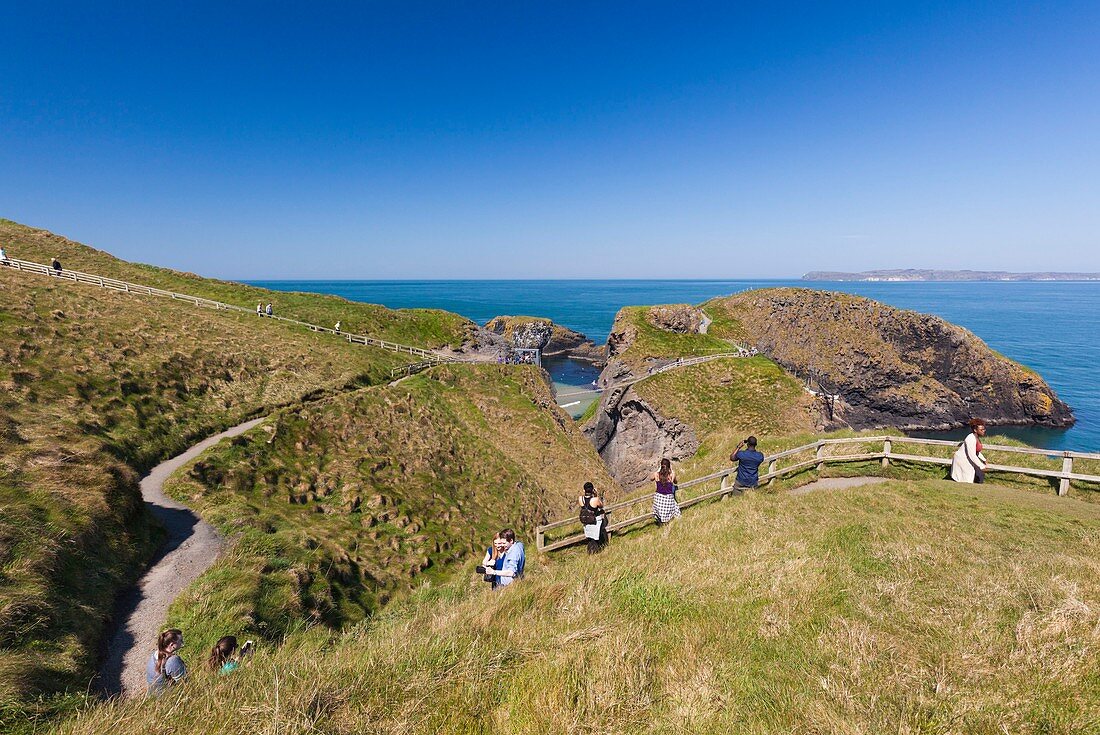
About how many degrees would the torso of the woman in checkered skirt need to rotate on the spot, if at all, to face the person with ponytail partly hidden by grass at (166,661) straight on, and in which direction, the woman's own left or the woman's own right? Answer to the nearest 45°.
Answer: approximately 135° to the woman's own left

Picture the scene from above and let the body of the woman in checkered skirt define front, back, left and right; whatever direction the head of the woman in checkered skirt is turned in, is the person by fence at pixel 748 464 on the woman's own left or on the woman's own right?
on the woman's own right

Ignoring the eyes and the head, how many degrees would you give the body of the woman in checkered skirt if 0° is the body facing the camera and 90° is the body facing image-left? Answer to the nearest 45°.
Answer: approximately 180°

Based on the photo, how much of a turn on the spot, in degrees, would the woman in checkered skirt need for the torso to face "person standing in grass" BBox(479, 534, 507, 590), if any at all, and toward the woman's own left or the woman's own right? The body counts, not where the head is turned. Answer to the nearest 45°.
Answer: approximately 135° to the woman's own left

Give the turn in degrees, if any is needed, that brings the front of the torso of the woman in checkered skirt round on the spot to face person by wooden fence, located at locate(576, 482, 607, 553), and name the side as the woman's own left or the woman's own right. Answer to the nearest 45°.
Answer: approximately 135° to the woman's own left

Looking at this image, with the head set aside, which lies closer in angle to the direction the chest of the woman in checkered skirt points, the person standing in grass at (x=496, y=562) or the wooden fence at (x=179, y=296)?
the wooden fence

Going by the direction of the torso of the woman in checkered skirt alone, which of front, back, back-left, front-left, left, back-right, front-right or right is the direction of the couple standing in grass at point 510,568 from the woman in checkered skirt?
back-left
